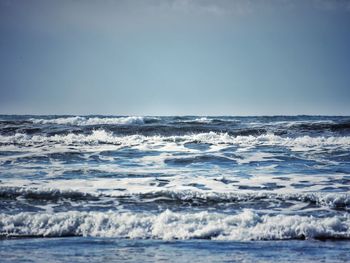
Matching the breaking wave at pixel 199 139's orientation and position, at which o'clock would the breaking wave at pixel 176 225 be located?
the breaking wave at pixel 176 225 is roughly at 12 o'clock from the breaking wave at pixel 199 139.

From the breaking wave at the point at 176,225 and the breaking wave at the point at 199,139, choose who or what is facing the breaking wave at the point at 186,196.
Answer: the breaking wave at the point at 199,139

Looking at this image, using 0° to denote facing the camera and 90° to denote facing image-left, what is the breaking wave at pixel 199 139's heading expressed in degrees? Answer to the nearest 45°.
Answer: approximately 0°

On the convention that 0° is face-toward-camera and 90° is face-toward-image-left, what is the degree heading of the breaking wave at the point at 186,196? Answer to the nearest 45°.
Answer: approximately 0°

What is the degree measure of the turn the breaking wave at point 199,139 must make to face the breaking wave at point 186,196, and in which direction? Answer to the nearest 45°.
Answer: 0° — it already faces it

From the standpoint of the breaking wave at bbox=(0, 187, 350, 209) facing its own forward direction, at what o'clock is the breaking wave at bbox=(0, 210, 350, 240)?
the breaking wave at bbox=(0, 210, 350, 240) is roughly at 12 o'clock from the breaking wave at bbox=(0, 187, 350, 209).

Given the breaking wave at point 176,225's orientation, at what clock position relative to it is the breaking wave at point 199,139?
the breaking wave at point 199,139 is roughly at 6 o'clock from the breaking wave at point 176,225.

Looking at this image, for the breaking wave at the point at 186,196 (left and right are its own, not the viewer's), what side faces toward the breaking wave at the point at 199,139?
back
